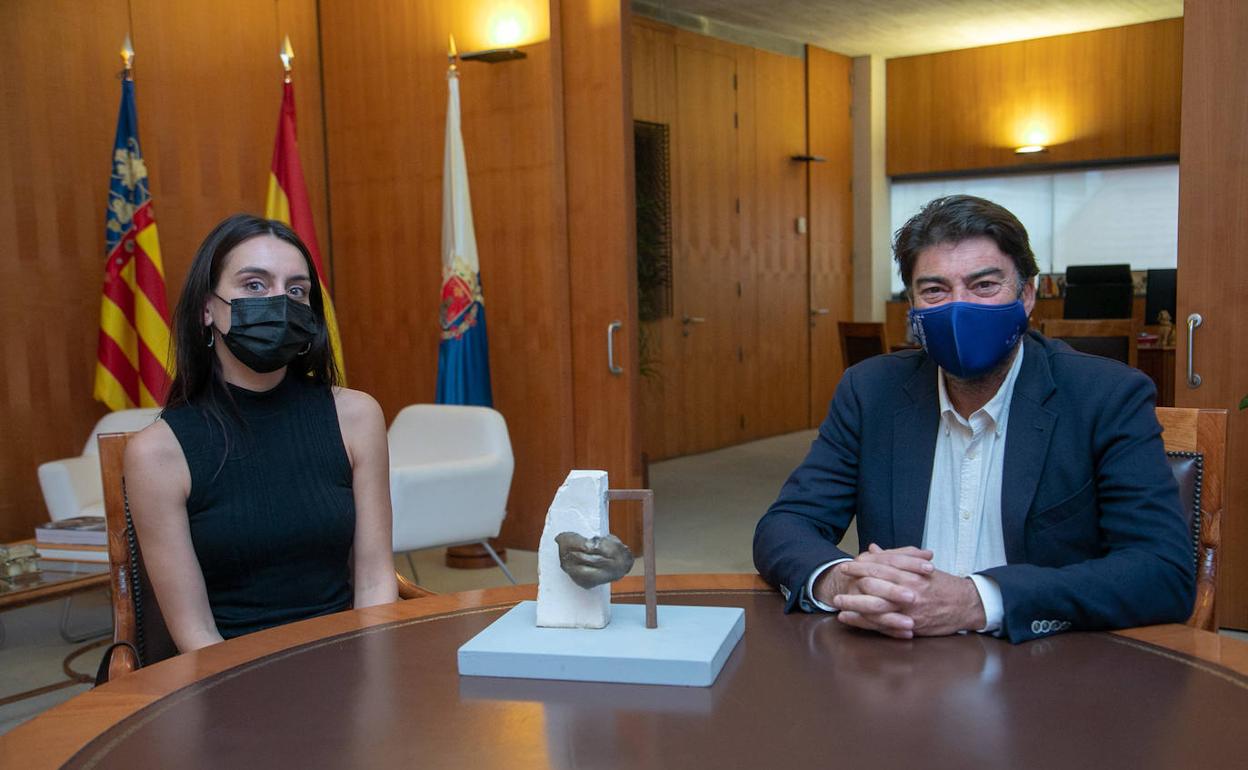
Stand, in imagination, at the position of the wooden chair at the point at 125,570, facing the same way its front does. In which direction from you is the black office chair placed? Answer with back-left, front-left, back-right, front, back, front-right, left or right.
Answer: left

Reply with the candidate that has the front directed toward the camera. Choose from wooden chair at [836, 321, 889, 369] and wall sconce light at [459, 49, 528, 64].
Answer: the wall sconce light

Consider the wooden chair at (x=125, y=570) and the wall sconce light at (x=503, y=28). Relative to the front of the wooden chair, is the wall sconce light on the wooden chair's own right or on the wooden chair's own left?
on the wooden chair's own left

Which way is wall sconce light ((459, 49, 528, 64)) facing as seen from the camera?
toward the camera

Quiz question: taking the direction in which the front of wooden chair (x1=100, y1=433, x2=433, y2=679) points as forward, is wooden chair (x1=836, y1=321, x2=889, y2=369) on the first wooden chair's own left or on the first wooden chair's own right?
on the first wooden chair's own left

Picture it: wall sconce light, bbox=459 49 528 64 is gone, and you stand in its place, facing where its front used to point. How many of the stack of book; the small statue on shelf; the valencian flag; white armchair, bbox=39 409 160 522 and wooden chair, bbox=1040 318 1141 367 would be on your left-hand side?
2

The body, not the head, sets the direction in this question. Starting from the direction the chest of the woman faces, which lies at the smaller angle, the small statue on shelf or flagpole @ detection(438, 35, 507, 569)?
the small statue on shelf

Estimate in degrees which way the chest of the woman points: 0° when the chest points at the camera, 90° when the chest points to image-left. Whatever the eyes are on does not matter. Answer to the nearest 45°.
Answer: approximately 315°

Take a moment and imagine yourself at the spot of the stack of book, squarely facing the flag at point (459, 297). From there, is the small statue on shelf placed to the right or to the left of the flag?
right

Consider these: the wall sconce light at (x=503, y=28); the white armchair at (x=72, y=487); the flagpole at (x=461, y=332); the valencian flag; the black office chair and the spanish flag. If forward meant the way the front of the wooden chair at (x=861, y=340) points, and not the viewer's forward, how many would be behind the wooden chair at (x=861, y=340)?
5

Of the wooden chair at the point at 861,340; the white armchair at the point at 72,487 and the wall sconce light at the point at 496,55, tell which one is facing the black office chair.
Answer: the wooden chair

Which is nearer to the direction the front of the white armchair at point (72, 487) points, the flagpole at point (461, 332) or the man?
the man

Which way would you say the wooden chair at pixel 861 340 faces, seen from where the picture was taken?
facing away from the viewer and to the right of the viewer

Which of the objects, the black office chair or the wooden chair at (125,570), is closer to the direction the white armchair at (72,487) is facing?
the wooden chair

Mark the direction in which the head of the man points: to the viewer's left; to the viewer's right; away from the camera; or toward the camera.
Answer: toward the camera

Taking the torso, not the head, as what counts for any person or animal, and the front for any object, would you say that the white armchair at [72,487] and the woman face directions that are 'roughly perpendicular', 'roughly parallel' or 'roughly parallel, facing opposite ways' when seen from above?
roughly perpendicular
